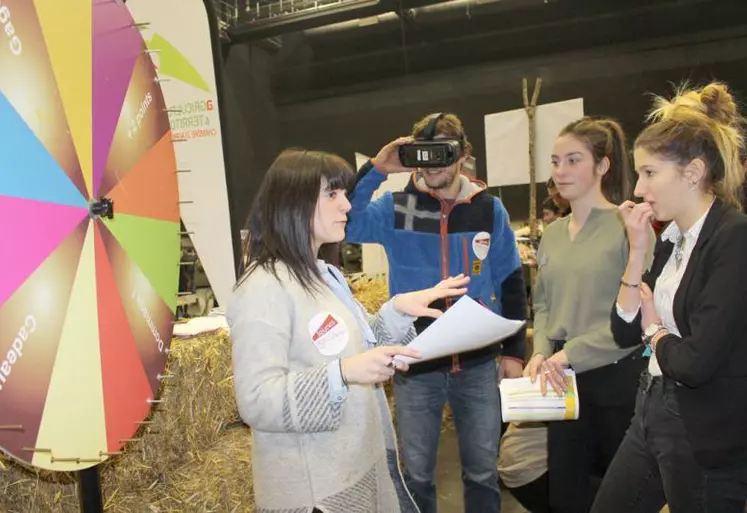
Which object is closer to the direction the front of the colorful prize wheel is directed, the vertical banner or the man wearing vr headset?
the man wearing vr headset

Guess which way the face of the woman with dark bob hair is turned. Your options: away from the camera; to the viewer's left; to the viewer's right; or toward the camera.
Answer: to the viewer's right

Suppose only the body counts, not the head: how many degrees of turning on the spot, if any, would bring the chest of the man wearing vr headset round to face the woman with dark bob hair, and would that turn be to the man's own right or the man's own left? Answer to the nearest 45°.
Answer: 0° — they already face them

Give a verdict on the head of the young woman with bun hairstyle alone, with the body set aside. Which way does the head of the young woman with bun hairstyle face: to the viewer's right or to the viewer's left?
to the viewer's left

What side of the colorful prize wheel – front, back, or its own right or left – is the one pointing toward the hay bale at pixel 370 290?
left

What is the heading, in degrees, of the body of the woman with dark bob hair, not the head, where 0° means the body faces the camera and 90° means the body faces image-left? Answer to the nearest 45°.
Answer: approximately 270°

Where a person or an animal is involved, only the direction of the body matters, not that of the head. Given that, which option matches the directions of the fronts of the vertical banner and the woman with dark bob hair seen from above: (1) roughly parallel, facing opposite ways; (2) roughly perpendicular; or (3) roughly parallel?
roughly perpendicular
